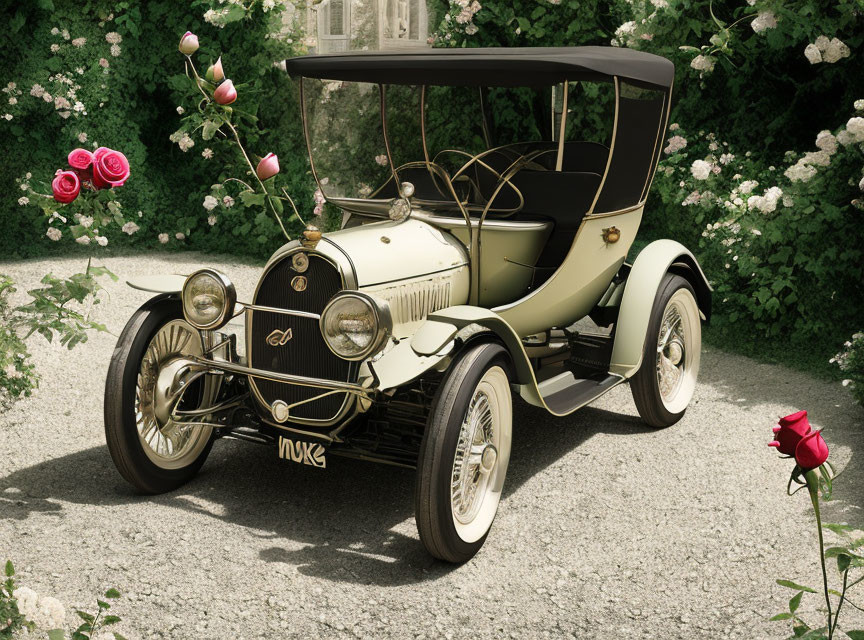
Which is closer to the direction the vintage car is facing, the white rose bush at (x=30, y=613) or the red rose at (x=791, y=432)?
the white rose bush

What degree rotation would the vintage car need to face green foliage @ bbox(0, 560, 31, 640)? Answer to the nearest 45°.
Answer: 0° — it already faces it

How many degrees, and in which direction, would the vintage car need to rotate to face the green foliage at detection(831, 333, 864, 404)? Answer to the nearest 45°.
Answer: approximately 180°

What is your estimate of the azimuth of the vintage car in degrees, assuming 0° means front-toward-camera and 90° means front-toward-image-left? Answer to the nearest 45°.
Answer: approximately 45°

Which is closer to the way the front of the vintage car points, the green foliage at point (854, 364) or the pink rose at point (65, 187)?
the pink rose

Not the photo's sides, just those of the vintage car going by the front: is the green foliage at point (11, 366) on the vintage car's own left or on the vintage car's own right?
on the vintage car's own right

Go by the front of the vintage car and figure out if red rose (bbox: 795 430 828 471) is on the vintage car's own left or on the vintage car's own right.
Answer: on the vintage car's own left

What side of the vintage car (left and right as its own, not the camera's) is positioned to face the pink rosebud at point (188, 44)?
right

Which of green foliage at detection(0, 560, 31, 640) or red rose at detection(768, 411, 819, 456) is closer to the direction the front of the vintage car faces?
the green foliage
